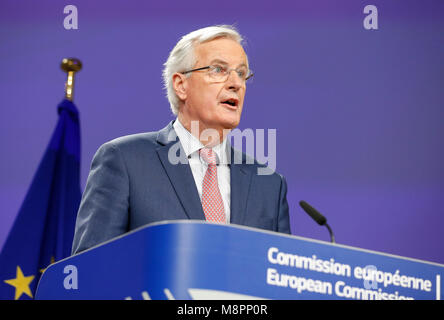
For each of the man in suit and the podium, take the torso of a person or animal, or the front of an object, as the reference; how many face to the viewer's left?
0

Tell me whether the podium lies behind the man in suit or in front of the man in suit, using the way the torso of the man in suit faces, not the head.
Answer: in front

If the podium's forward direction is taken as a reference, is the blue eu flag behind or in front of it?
behind

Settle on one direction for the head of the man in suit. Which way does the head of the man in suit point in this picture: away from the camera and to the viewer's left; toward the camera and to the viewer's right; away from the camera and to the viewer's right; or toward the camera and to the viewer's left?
toward the camera and to the viewer's right

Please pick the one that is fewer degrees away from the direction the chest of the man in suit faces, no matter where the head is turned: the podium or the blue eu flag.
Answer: the podium

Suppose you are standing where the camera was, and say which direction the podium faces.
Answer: facing the viewer and to the right of the viewer
